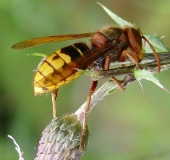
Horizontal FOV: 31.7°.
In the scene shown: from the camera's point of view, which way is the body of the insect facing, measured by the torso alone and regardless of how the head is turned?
to the viewer's right

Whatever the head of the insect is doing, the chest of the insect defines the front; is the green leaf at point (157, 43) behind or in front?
in front
